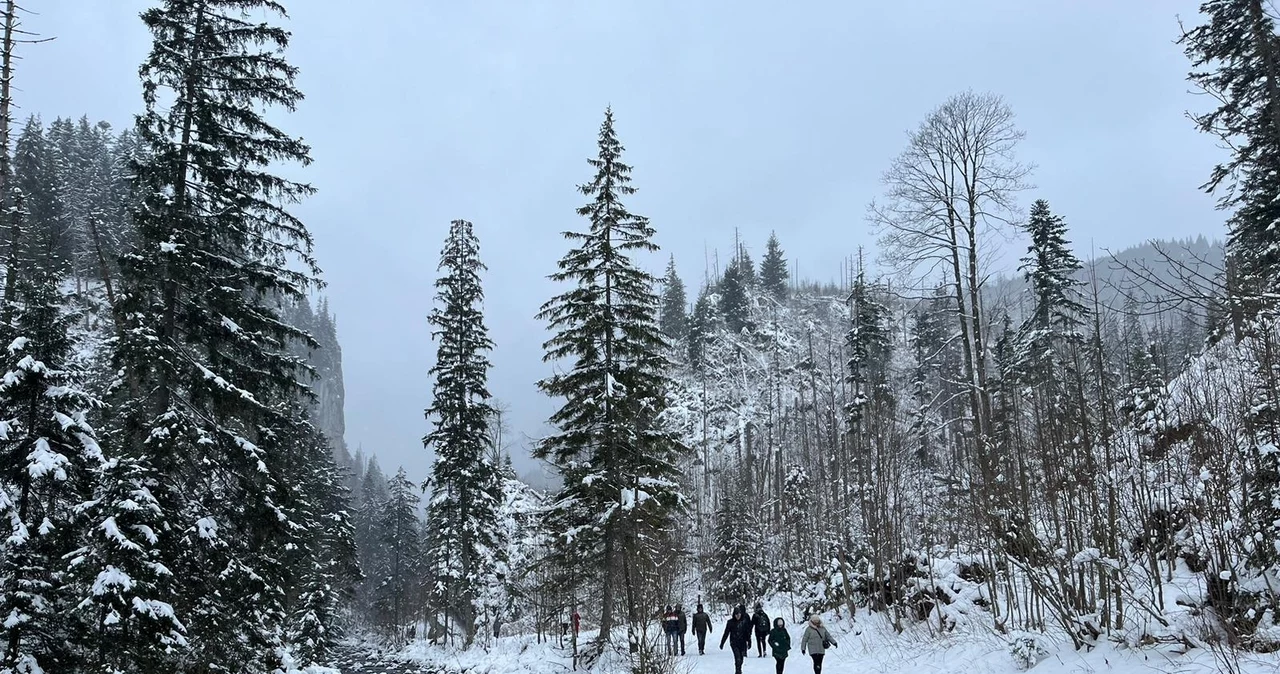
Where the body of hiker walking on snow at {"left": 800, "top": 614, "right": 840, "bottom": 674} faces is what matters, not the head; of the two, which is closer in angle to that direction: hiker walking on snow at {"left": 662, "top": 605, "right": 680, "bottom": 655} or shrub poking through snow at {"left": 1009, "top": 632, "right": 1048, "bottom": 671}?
the shrub poking through snow

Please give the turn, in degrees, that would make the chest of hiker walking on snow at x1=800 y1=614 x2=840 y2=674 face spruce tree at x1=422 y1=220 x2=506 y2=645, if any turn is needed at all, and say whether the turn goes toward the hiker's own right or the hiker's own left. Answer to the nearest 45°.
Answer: approximately 135° to the hiker's own right

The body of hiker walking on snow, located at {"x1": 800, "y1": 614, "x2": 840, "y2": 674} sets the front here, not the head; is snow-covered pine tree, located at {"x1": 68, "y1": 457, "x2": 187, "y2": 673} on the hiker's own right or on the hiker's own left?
on the hiker's own right

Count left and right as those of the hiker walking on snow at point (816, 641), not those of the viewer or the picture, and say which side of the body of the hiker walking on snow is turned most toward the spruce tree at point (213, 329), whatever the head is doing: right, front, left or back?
right
